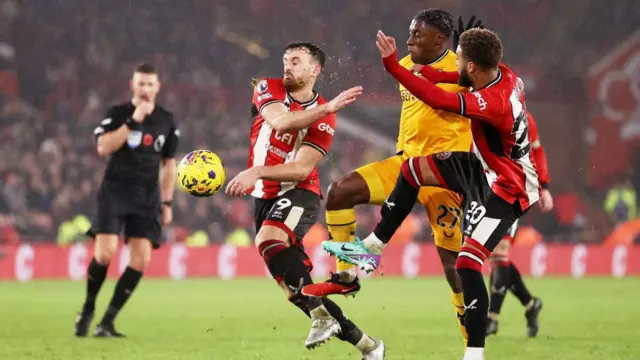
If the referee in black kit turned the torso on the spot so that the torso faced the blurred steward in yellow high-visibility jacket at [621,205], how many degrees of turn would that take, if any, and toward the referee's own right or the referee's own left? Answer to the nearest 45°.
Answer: approximately 135° to the referee's own left

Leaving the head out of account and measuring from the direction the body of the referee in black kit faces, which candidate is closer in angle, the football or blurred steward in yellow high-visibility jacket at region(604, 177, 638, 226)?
the football

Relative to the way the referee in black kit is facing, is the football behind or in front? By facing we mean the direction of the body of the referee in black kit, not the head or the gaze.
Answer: in front
